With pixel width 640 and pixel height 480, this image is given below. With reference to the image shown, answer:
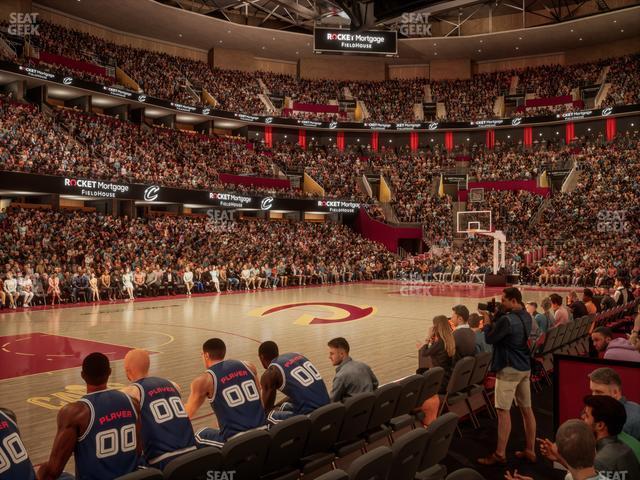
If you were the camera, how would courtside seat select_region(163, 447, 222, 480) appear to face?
facing away from the viewer and to the left of the viewer

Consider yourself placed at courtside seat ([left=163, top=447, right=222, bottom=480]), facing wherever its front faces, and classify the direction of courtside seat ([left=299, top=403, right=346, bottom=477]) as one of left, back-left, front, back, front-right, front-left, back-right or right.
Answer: right

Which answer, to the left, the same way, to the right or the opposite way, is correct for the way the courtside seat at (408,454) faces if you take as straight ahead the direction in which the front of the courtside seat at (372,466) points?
the same way

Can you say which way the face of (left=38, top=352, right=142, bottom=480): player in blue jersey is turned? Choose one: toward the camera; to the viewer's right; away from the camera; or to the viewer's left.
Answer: away from the camera

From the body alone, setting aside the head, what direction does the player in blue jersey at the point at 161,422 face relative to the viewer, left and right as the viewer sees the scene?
facing away from the viewer and to the left of the viewer

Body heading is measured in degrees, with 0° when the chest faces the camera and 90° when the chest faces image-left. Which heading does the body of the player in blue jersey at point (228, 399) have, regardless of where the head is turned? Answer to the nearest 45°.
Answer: approximately 135°

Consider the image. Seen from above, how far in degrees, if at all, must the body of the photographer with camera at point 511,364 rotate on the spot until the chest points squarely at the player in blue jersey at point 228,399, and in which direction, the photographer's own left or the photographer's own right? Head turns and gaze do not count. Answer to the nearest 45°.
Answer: approximately 45° to the photographer's own left

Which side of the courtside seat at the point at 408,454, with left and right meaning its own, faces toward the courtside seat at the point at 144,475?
left

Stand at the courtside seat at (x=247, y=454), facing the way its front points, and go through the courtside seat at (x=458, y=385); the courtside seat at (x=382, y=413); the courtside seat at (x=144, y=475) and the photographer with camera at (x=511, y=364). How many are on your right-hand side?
3

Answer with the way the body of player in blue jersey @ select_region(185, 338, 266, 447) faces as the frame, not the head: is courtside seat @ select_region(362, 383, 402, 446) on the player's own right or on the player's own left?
on the player's own right

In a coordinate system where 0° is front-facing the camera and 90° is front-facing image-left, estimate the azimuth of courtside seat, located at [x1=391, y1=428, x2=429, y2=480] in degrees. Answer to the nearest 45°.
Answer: approximately 135°

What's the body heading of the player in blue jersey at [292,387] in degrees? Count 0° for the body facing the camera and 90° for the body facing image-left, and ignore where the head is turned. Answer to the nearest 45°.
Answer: approximately 135°

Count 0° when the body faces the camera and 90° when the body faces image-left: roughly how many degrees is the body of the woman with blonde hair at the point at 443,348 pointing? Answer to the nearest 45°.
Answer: approximately 135°

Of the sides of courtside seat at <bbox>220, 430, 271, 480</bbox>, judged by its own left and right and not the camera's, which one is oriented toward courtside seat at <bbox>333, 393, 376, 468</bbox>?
right

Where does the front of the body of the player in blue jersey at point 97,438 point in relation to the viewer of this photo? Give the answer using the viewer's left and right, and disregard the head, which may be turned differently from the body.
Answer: facing away from the viewer and to the left of the viewer

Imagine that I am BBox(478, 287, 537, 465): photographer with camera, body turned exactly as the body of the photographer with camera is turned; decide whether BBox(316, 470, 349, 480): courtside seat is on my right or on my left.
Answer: on my left

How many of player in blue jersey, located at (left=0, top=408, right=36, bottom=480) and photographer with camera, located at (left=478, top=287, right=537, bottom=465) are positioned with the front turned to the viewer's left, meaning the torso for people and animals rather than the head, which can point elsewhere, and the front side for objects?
1

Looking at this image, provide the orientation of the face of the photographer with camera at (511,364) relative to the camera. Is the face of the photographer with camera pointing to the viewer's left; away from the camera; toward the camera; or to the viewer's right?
to the viewer's left

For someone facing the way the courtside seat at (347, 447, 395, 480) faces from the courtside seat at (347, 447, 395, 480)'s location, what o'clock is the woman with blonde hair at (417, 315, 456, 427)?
The woman with blonde hair is roughly at 2 o'clock from the courtside seat.
